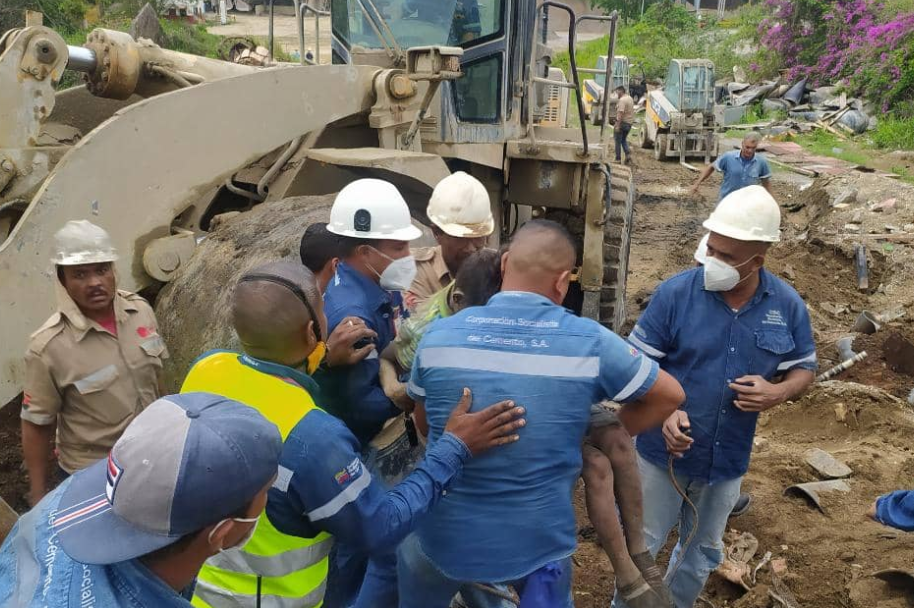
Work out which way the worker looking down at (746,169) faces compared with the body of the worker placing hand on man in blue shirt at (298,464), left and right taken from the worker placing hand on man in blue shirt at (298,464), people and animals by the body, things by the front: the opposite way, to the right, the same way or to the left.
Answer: the opposite way

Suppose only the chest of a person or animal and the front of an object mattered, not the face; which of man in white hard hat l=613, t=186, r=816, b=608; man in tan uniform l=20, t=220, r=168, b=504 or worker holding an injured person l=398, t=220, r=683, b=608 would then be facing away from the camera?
the worker holding an injured person

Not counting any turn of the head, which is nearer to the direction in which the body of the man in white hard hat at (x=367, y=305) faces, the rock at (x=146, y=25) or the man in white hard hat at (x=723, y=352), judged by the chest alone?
the man in white hard hat

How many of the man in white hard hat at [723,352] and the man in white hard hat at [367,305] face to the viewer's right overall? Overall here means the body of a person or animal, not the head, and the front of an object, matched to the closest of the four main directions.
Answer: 1

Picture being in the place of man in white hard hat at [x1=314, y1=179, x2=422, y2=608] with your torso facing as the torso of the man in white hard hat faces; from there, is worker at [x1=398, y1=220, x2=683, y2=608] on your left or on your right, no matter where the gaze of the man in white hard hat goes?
on your right

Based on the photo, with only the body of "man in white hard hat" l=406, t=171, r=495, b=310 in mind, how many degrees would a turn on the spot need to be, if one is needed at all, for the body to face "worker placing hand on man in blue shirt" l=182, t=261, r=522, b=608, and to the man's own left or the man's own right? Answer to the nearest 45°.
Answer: approximately 45° to the man's own right

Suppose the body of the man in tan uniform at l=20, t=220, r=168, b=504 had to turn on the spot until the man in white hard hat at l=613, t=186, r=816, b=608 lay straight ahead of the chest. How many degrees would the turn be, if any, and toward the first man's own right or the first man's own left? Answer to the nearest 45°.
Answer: approximately 45° to the first man's own left

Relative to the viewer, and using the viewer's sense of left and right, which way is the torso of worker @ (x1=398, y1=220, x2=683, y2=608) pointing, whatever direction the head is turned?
facing away from the viewer

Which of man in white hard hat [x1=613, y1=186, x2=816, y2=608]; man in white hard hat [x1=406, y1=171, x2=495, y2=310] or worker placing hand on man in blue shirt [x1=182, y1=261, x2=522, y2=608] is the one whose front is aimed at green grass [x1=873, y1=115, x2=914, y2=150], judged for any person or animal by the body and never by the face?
the worker placing hand on man in blue shirt

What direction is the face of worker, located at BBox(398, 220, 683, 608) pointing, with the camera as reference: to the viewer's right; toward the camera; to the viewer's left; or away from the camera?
away from the camera

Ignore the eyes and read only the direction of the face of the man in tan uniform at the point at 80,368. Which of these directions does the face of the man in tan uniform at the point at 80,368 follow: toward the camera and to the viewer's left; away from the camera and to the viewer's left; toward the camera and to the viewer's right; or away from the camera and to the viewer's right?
toward the camera and to the viewer's right

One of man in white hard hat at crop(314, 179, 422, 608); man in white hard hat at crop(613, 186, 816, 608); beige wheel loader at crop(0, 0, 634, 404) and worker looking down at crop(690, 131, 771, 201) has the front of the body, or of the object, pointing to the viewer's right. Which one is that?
man in white hard hat at crop(314, 179, 422, 608)

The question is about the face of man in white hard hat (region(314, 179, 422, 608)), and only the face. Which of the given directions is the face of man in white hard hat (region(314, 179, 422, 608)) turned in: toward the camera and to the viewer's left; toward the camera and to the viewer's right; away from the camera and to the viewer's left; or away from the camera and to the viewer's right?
toward the camera and to the viewer's right

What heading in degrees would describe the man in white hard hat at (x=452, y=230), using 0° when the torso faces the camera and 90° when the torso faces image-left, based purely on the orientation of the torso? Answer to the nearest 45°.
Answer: approximately 315°

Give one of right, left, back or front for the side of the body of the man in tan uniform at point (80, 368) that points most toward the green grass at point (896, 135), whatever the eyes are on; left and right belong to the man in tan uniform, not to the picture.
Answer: left

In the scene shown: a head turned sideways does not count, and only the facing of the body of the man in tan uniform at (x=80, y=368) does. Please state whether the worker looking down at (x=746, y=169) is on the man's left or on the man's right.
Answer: on the man's left

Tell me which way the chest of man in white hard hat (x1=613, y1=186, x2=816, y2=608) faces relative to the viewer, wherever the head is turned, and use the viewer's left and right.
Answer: facing the viewer

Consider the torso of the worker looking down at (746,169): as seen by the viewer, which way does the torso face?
toward the camera

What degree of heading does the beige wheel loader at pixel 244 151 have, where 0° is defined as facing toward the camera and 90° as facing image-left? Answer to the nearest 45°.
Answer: approximately 45°
